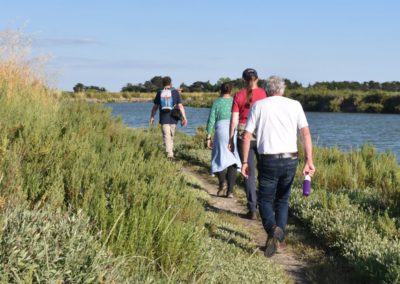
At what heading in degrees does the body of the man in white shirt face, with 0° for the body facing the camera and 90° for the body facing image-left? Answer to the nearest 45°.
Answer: approximately 180°

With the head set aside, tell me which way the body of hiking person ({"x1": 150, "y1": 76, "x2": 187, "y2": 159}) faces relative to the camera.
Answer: away from the camera

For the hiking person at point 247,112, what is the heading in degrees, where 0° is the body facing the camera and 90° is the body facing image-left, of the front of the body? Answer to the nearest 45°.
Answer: approximately 180°

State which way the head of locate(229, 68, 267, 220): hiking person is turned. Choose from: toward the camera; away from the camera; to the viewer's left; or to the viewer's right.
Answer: away from the camera

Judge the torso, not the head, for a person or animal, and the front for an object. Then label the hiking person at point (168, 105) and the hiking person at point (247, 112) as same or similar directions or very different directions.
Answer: same or similar directions

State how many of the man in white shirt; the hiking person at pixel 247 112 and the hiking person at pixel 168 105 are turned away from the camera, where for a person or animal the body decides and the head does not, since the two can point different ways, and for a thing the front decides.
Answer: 3

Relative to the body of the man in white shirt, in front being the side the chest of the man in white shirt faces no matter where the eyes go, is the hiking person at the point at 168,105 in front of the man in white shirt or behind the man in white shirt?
in front

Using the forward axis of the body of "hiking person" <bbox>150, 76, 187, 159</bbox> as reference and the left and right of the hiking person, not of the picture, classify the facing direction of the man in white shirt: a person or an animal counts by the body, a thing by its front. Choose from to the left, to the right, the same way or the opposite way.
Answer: the same way

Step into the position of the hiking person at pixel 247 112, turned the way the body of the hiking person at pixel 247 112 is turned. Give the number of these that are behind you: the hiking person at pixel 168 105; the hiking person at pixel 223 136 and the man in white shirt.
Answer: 1

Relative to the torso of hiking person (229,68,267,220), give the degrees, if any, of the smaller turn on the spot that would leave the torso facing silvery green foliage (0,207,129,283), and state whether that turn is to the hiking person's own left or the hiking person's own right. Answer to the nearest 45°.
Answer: approximately 180°

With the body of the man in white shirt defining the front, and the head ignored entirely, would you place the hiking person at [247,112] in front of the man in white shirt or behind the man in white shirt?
in front

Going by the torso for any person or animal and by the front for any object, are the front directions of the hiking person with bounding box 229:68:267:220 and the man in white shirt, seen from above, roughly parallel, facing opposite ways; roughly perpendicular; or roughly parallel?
roughly parallel
